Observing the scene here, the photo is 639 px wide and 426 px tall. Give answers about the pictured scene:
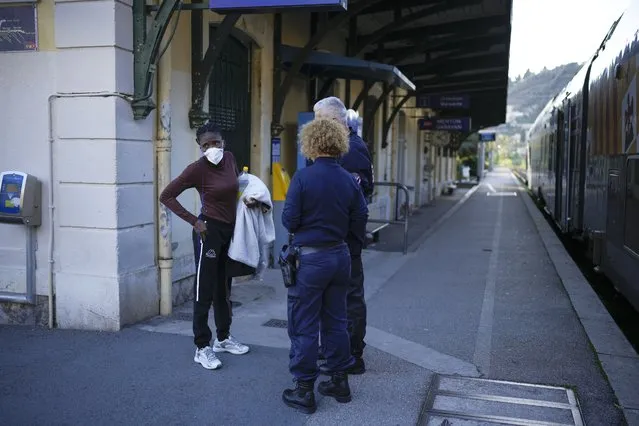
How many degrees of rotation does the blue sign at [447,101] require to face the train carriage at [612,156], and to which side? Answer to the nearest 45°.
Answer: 0° — it already faces it

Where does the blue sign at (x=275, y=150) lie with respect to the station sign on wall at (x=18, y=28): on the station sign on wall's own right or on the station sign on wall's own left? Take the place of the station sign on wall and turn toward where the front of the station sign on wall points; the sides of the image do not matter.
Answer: on the station sign on wall's own left

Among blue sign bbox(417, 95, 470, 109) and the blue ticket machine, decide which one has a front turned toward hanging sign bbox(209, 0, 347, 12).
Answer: the blue sign

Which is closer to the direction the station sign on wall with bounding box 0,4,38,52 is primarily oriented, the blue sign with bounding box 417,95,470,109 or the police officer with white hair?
the police officer with white hair
